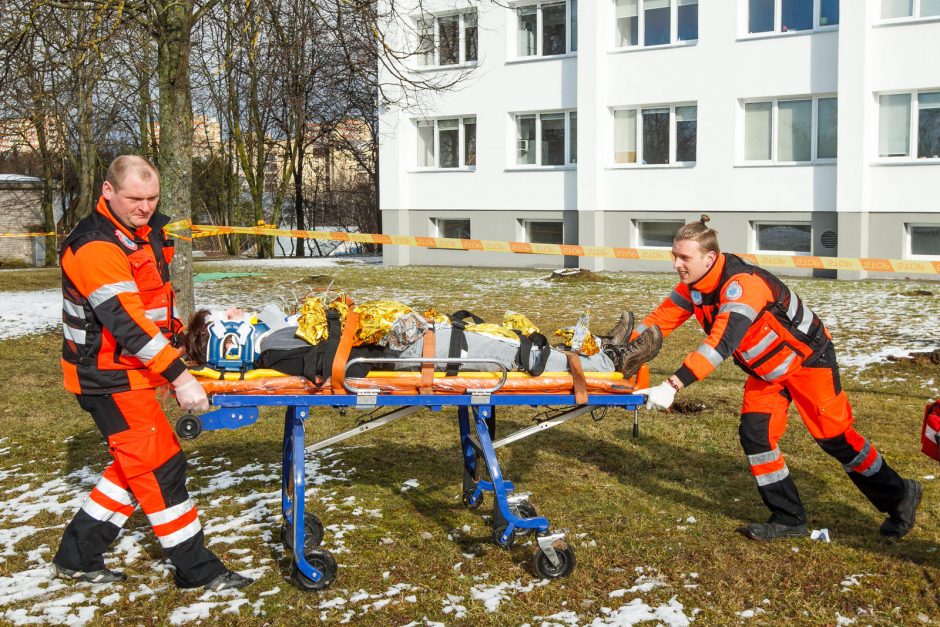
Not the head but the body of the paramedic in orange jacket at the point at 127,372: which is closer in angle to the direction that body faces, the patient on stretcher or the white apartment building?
the patient on stretcher

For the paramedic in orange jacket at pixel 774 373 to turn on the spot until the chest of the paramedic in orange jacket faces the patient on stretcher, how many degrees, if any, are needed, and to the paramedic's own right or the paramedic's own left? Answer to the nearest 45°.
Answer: approximately 45° to the paramedic's own right

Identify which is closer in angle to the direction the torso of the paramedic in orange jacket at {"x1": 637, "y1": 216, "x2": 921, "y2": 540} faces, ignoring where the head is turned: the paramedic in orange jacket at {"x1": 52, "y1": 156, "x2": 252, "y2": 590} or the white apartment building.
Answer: the paramedic in orange jacket

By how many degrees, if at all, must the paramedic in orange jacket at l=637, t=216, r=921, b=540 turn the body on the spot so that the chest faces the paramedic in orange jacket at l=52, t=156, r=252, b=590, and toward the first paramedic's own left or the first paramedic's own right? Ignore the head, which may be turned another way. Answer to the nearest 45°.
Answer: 0° — they already face them

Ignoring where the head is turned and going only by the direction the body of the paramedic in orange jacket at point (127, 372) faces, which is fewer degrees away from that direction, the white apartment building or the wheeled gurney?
the wheeled gurney

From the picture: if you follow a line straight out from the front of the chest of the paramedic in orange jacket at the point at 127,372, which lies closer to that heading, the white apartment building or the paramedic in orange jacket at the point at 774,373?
the paramedic in orange jacket

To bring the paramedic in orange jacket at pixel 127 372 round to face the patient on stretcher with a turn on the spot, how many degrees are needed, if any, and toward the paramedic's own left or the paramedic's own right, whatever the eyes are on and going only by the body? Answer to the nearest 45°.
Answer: approximately 45° to the paramedic's own left

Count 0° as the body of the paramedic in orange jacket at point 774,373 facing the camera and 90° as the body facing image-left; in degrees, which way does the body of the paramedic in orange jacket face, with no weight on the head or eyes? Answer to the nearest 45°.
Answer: approximately 45°

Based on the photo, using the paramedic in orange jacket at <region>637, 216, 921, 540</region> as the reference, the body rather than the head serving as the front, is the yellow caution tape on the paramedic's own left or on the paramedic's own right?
on the paramedic's own right
